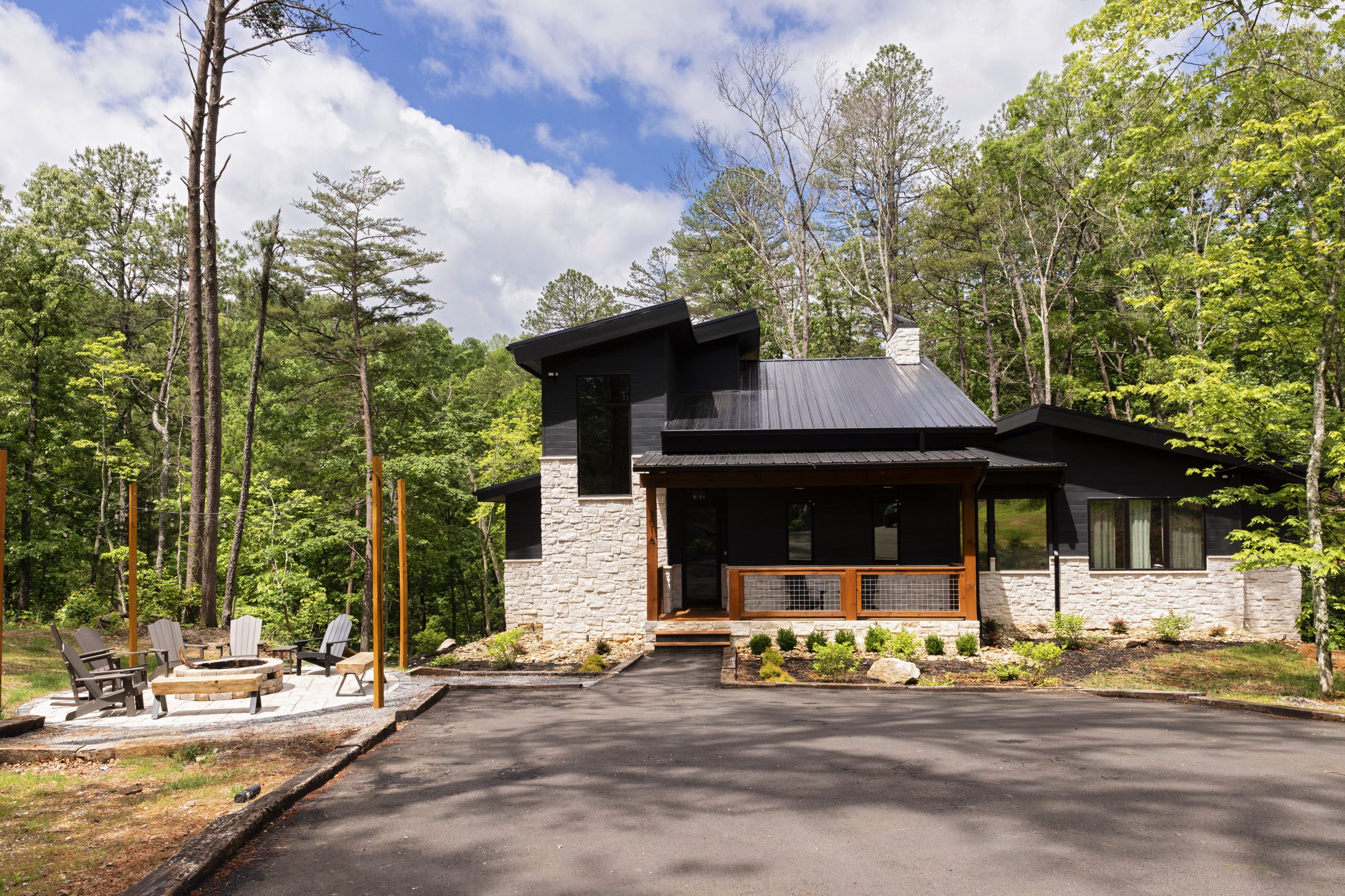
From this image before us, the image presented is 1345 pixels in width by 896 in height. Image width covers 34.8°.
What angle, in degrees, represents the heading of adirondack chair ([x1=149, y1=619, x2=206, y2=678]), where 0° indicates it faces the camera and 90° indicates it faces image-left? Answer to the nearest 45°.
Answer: approximately 315°

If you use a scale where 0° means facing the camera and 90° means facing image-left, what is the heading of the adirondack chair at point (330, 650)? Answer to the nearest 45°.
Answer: approximately 45°

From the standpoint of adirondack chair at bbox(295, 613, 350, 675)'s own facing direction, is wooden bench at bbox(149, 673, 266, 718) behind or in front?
in front

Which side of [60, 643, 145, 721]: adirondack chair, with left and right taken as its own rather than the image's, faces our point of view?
right

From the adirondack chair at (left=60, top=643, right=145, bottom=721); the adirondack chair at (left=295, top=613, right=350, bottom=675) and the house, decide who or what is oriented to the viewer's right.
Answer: the adirondack chair at (left=60, top=643, right=145, bottom=721)
